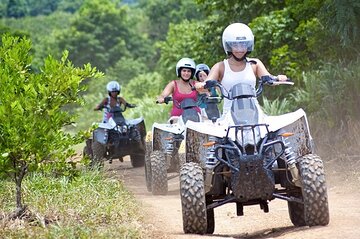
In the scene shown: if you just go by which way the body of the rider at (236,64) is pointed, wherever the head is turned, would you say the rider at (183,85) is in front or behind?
behind

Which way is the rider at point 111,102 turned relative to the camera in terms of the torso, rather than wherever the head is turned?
toward the camera

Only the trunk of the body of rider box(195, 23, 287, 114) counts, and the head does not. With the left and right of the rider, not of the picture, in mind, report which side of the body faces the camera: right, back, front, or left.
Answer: front
